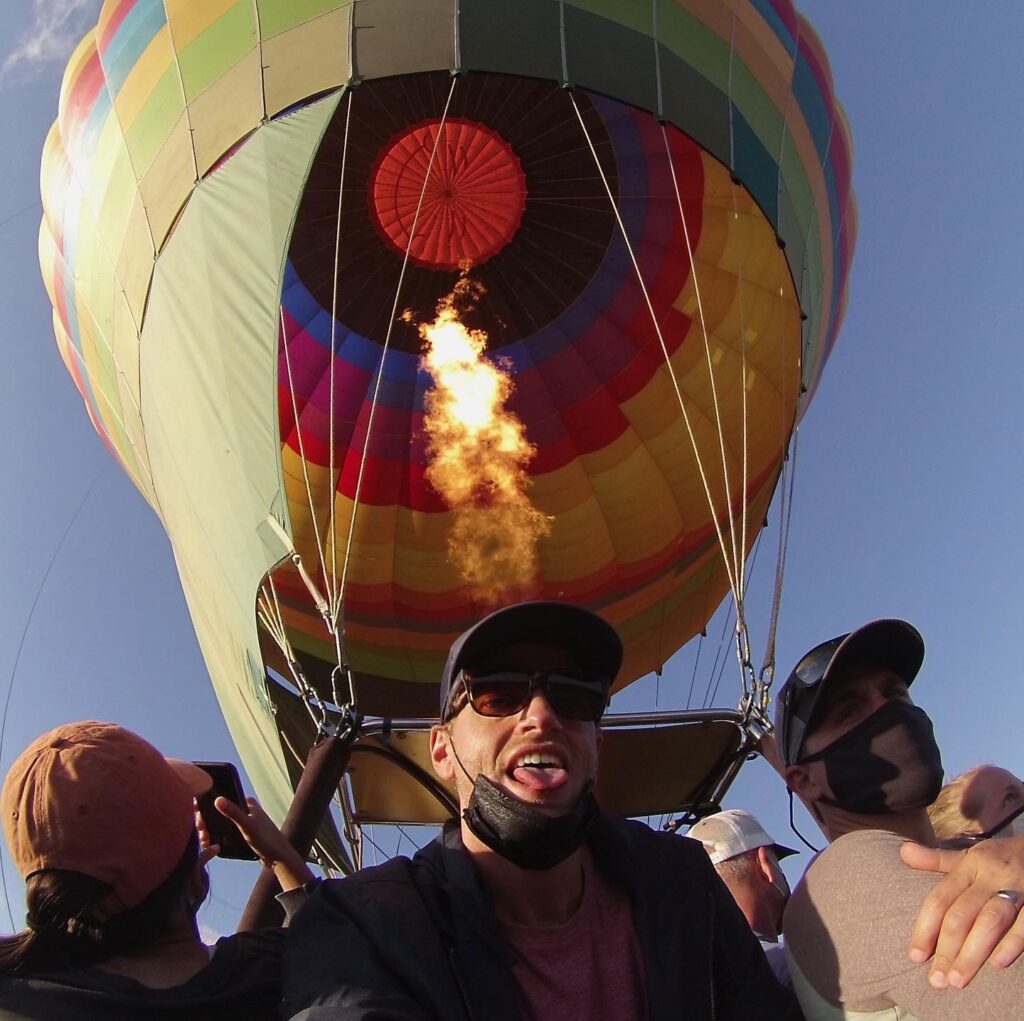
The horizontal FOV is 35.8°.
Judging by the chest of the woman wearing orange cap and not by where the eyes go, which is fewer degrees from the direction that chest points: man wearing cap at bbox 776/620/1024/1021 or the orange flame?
the orange flame

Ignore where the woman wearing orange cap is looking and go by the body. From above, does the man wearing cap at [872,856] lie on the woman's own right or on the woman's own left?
on the woman's own right

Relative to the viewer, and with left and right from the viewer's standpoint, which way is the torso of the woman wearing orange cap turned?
facing away from the viewer and to the right of the viewer

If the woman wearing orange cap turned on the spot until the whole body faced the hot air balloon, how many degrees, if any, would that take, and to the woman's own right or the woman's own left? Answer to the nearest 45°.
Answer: approximately 45° to the woman's own left

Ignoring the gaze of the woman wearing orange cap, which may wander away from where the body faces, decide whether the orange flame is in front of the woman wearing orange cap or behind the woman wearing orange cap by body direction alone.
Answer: in front
